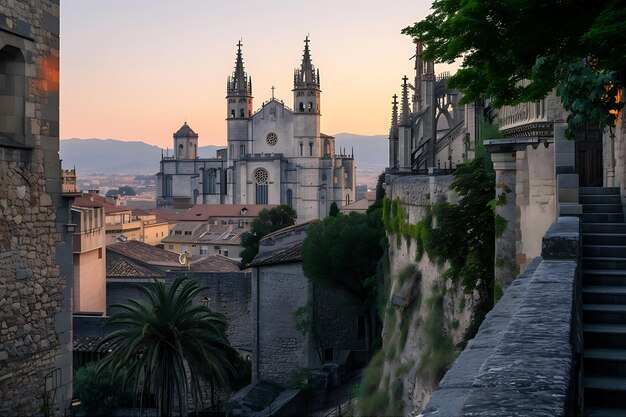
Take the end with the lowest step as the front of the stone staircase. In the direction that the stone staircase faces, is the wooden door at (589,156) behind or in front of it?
behind

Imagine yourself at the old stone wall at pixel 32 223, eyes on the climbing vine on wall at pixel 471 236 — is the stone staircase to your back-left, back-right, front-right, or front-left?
front-right

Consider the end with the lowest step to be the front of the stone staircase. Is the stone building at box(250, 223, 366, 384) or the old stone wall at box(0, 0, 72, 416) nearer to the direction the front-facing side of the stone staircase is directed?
the old stone wall

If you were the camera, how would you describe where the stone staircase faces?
facing the viewer

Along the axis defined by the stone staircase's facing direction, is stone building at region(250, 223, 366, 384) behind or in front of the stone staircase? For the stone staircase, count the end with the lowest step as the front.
behind

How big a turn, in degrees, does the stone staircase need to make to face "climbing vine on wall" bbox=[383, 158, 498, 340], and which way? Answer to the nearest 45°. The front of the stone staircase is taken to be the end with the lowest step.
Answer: approximately 180°
